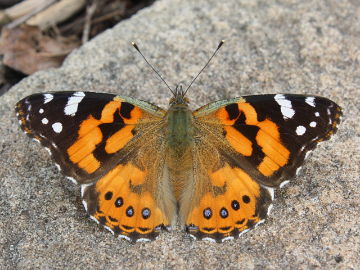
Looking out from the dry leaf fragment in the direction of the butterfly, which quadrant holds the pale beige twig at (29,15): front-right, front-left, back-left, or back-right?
back-left

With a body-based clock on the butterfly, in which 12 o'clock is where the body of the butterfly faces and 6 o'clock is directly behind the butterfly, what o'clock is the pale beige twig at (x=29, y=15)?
The pale beige twig is roughly at 11 o'clock from the butterfly.

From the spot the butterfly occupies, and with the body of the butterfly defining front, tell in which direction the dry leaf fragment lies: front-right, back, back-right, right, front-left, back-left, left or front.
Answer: front-left

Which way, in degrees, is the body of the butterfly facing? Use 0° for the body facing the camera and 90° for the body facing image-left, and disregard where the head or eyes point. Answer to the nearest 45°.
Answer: approximately 180°
